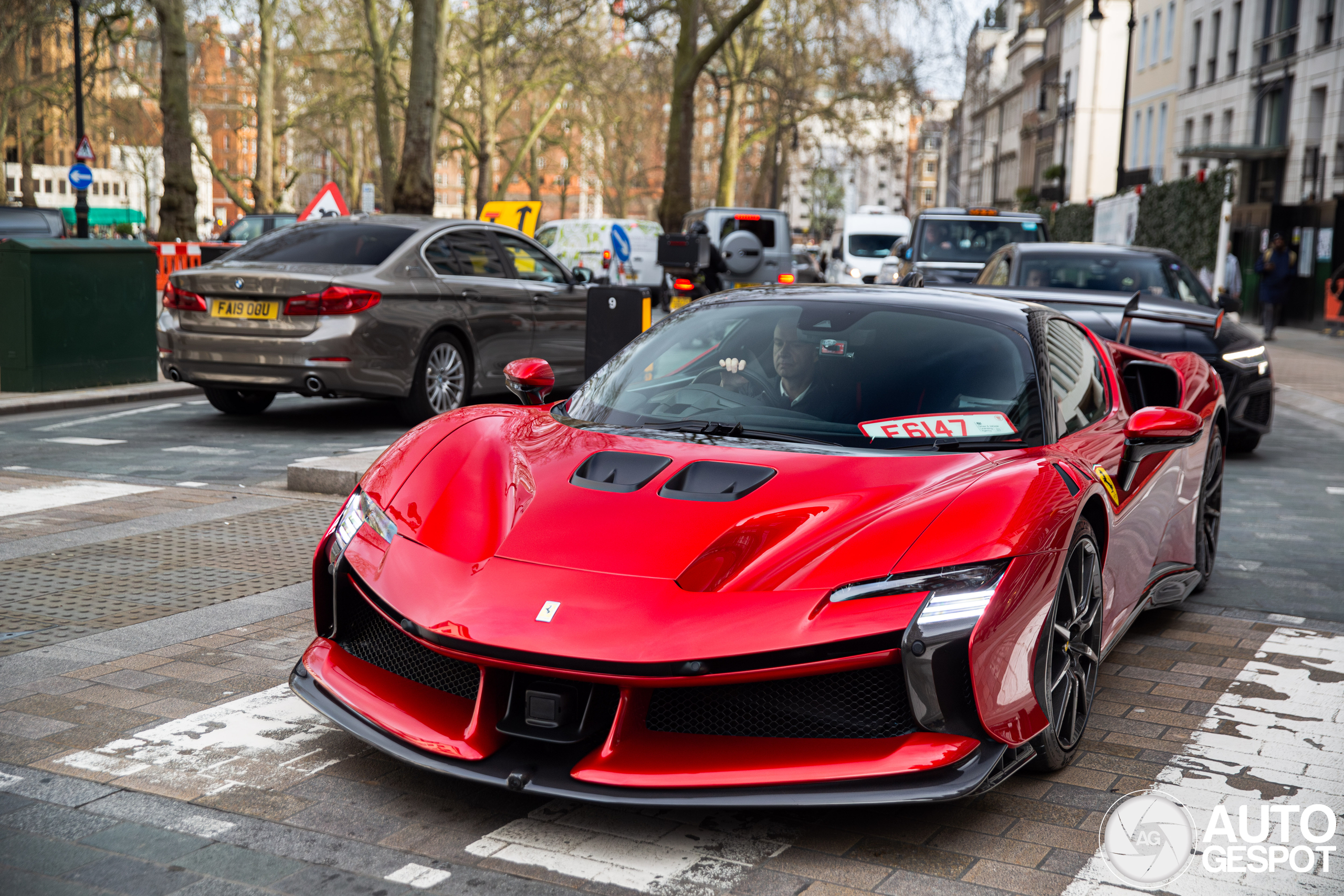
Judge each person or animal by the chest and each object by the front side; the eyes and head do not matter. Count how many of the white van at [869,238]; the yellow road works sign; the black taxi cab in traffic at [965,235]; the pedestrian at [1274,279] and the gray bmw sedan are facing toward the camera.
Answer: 4

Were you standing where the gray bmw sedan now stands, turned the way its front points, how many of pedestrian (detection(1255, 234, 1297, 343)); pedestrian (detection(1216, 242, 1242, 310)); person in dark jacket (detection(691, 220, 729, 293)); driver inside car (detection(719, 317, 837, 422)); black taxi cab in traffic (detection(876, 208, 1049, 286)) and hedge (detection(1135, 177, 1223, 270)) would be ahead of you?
5

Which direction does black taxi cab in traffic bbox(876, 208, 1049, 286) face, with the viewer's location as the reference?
facing the viewer

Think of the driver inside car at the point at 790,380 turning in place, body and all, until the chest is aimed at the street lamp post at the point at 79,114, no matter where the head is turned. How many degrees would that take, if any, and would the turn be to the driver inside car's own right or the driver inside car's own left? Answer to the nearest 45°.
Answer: approximately 90° to the driver inside car's own right

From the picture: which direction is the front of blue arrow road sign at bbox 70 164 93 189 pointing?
toward the camera

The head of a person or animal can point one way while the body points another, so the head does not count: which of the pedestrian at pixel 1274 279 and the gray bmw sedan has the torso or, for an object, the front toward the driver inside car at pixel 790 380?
the pedestrian

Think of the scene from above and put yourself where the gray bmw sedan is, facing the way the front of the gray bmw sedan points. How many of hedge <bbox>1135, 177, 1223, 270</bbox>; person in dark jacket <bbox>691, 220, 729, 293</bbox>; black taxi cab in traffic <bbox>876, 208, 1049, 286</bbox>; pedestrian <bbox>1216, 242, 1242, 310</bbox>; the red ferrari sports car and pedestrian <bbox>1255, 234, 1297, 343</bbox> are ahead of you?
5

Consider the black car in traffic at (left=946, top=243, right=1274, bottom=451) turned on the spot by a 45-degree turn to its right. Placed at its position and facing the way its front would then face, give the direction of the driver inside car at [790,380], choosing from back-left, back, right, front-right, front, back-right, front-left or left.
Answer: front

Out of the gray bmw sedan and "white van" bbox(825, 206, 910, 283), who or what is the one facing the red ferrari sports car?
the white van

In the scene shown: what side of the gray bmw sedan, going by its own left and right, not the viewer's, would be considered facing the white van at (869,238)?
front

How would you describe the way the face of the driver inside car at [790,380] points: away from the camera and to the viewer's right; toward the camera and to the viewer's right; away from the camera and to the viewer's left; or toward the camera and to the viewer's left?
toward the camera and to the viewer's left

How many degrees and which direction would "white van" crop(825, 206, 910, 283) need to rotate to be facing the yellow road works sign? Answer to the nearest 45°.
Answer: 0° — it already faces it
